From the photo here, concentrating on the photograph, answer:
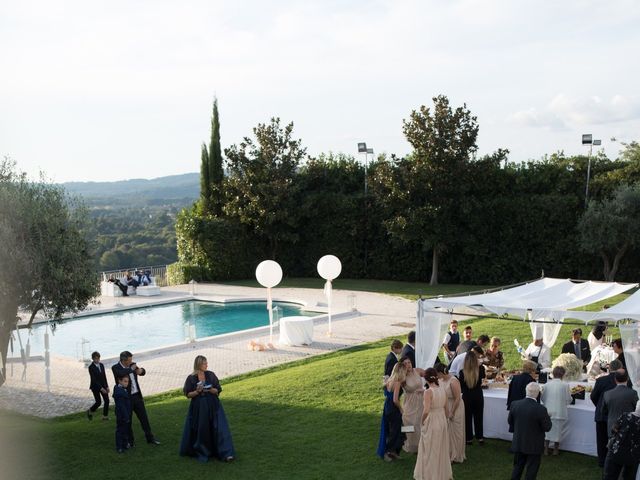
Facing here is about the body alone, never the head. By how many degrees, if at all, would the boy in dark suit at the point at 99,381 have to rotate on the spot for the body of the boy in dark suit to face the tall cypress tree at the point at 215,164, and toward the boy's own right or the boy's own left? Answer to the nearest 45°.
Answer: approximately 135° to the boy's own left

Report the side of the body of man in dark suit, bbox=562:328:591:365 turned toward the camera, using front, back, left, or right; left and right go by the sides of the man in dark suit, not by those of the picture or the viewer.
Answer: front

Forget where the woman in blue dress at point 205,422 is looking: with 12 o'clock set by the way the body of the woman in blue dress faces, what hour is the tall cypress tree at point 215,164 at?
The tall cypress tree is roughly at 6 o'clock from the woman in blue dress.

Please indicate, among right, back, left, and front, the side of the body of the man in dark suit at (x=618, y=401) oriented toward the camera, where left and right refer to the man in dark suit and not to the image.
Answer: back

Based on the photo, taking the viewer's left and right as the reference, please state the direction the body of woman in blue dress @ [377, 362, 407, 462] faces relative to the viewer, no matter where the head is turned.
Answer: facing away from the viewer and to the right of the viewer

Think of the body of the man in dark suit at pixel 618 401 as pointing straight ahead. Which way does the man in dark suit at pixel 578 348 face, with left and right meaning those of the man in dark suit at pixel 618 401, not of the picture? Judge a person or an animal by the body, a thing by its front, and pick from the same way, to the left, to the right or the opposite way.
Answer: the opposite way

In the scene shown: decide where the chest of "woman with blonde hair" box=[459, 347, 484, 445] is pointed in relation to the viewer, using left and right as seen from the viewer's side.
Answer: facing away from the viewer

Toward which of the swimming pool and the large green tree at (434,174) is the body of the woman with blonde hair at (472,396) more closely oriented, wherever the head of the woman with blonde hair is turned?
the large green tree

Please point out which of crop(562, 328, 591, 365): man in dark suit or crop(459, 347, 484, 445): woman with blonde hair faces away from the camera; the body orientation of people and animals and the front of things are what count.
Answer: the woman with blonde hair

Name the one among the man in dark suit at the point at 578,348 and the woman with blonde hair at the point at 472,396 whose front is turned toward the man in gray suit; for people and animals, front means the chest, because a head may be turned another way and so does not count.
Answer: the man in dark suit

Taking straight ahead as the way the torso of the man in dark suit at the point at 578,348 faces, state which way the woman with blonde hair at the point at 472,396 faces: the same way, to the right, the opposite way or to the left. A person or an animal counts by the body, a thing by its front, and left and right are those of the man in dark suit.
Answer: the opposite way

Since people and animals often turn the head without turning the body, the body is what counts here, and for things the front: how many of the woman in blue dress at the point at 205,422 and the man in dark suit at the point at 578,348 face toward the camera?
2

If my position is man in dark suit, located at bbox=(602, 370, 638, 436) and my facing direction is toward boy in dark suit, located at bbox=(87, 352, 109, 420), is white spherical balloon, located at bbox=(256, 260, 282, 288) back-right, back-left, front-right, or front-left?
front-right

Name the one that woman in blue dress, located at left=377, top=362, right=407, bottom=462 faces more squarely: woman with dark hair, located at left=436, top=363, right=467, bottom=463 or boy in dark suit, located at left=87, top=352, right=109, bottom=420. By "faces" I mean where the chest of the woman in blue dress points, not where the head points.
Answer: the woman with dark hair

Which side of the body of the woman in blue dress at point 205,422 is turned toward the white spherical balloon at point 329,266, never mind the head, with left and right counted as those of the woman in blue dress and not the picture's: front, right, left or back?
back
